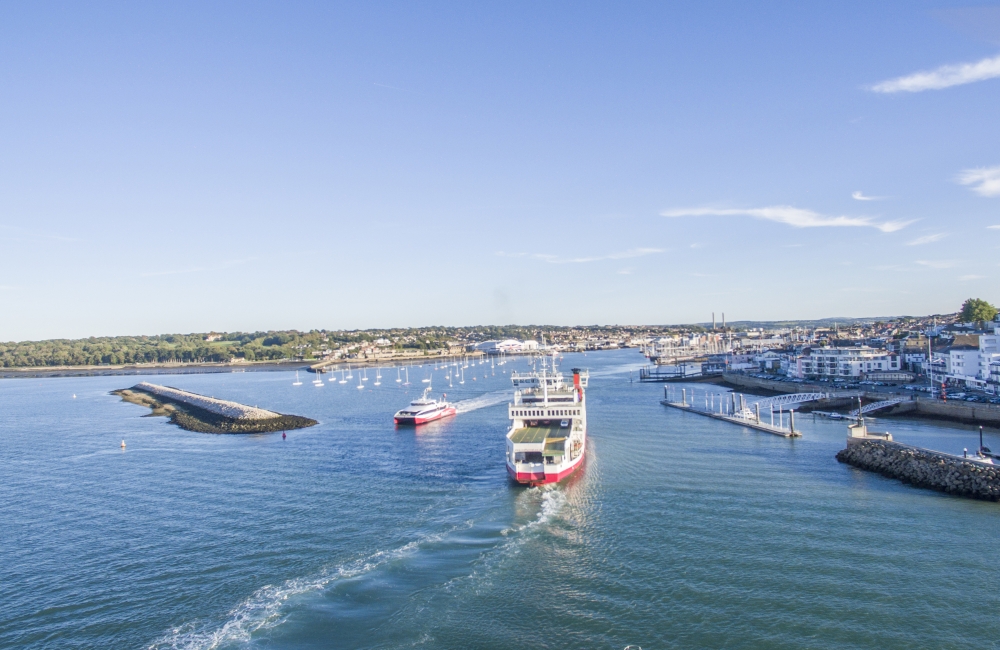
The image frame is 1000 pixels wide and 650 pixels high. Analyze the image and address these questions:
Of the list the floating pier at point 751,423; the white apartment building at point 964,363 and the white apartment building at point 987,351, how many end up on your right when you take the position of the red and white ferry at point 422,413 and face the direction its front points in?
0

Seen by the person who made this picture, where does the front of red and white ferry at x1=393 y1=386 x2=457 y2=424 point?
facing the viewer and to the left of the viewer

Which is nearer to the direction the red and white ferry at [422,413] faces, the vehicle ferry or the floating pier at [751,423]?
the vehicle ferry

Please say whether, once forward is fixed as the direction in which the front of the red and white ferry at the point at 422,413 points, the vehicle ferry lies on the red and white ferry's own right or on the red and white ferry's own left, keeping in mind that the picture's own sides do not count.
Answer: on the red and white ferry's own left

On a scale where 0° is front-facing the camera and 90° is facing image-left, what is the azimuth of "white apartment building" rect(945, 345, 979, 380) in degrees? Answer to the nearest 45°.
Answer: approximately 45°

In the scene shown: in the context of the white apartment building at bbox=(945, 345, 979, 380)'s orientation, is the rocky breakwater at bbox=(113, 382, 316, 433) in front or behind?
in front

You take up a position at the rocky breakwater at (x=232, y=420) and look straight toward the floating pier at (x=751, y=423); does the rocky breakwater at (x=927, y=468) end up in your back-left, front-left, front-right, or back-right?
front-right

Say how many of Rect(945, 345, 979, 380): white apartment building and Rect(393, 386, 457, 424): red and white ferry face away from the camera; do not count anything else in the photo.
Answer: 0

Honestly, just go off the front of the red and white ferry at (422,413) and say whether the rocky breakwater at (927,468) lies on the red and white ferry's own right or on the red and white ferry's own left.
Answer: on the red and white ferry's own left

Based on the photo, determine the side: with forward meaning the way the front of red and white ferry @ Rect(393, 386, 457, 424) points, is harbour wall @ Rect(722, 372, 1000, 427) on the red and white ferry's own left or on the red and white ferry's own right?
on the red and white ferry's own left

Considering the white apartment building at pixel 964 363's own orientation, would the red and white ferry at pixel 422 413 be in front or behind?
in front
